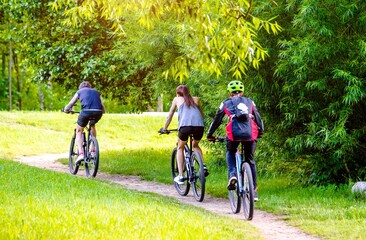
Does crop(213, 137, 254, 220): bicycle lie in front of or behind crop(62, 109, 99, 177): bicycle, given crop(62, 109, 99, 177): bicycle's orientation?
behind

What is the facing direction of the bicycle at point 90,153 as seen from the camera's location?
facing away from the viewer and to the left of the viewer

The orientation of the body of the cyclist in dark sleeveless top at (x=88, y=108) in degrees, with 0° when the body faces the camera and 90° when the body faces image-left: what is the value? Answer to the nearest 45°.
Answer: approximately 135°

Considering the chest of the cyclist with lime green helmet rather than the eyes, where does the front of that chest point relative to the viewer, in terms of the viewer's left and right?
facing away from the viewer

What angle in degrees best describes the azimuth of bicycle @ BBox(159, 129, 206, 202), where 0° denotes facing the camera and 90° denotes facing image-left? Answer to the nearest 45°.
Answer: approximately 135°

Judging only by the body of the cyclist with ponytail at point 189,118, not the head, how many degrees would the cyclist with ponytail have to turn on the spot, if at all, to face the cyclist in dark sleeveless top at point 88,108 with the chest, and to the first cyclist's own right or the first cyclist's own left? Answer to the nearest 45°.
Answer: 0° — they already face them

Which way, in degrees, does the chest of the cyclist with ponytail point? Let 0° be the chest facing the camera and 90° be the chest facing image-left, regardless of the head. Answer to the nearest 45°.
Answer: approximately 135°
